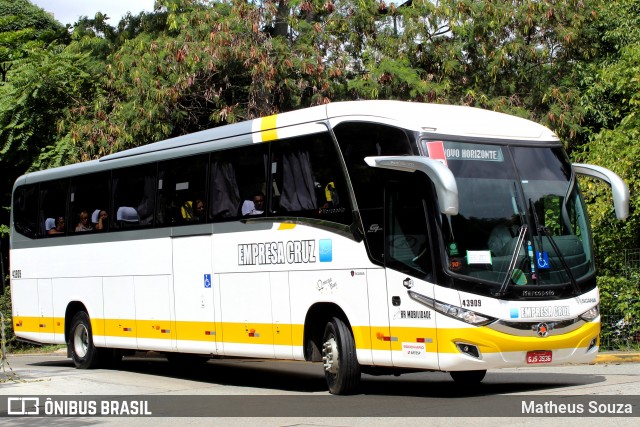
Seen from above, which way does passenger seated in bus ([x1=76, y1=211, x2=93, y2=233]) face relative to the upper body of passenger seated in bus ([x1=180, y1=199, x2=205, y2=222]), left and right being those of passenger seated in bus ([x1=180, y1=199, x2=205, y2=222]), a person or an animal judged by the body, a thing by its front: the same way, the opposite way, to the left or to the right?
the same way

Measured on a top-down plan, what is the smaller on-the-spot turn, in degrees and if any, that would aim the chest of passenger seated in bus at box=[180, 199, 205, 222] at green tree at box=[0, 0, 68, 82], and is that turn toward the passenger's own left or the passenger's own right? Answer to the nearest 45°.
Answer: approximately 135° to the passenger's own left

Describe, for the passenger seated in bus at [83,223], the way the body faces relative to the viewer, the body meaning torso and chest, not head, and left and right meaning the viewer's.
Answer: facing the viewer and to the right of the viewer

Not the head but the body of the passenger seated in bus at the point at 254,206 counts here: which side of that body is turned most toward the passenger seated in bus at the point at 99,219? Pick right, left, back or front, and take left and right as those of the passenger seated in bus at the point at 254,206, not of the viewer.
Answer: back

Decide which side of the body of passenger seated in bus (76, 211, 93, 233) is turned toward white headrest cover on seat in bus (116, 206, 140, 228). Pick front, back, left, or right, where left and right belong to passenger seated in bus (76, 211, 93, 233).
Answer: front

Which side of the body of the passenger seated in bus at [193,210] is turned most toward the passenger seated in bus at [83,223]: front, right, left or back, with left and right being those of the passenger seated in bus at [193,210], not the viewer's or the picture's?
back

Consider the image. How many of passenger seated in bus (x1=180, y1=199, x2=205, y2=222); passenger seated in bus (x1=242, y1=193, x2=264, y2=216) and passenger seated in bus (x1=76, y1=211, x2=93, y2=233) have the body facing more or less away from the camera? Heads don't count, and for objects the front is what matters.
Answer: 0

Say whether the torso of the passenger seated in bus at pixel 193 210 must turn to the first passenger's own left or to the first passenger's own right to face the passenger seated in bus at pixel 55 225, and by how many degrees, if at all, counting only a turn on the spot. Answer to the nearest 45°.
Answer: approximately 180°

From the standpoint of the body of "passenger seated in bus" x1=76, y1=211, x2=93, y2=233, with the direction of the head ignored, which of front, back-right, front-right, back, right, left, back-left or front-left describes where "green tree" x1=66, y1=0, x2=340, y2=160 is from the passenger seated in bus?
left

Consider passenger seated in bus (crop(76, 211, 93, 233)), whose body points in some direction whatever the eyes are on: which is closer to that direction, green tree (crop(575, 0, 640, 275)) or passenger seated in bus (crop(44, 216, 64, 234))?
the green tree

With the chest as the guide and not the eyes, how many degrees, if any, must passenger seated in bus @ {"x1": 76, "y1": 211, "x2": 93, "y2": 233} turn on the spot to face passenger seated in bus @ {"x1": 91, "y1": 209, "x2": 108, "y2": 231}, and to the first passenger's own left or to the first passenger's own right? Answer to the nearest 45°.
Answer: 0° — they already face them

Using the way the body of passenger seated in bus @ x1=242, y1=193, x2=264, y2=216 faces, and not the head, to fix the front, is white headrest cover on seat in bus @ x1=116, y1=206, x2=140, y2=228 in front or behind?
behind

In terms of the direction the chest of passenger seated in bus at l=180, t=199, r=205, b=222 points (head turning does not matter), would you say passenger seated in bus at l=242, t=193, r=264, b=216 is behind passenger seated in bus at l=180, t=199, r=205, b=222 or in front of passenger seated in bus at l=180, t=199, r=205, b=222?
in front

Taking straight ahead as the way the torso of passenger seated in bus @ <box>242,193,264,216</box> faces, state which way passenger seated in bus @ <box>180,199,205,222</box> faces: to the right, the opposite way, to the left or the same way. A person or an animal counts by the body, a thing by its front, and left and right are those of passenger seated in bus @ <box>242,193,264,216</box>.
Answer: the same way

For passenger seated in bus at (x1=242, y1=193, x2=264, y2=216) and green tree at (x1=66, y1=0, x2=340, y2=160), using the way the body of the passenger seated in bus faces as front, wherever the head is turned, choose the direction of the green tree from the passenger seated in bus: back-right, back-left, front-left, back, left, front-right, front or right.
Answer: back-left

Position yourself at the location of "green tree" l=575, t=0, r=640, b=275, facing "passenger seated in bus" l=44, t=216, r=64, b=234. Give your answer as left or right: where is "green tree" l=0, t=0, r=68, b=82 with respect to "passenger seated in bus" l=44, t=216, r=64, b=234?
right

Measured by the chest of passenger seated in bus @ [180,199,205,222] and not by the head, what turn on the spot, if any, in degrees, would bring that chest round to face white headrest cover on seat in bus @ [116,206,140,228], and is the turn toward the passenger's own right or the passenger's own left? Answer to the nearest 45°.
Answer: approximately 180°
